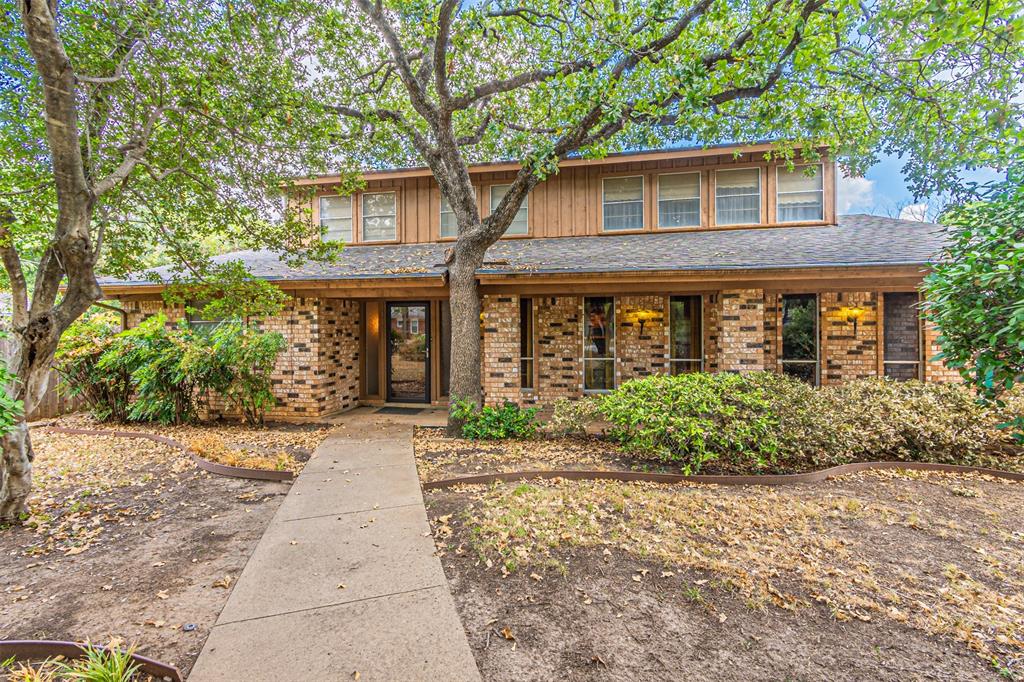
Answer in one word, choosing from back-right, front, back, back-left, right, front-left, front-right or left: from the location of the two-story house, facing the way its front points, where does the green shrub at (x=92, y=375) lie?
right

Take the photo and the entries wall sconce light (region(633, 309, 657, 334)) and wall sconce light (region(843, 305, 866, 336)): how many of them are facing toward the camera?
2

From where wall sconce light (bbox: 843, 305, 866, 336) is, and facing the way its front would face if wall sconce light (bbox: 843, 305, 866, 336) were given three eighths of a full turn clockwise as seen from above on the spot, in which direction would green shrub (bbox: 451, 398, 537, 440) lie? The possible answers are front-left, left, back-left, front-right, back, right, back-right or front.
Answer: left

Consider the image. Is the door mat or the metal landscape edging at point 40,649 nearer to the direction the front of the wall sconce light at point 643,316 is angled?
the metal landscape edging

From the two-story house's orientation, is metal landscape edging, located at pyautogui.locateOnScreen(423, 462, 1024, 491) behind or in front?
in front

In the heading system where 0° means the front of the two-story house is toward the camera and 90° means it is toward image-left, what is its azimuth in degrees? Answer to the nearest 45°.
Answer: approximately 0°

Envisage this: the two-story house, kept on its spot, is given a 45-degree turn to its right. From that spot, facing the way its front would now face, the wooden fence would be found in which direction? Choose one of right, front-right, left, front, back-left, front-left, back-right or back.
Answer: front-right

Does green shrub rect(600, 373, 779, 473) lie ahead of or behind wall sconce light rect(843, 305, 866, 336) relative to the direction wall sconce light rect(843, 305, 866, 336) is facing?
ahead

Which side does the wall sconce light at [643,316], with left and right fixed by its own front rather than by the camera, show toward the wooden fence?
right

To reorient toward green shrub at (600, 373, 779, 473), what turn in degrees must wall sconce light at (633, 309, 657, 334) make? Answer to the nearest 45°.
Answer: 0° — it already faces it

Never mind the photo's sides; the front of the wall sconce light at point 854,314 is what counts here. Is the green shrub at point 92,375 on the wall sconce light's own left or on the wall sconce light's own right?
on the wall sconce light's own right

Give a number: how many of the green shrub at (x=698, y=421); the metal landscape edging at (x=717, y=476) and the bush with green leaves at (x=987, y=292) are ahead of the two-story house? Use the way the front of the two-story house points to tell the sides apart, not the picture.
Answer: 3

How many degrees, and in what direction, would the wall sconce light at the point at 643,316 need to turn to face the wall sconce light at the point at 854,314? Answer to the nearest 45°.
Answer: approximately 90° to its left
